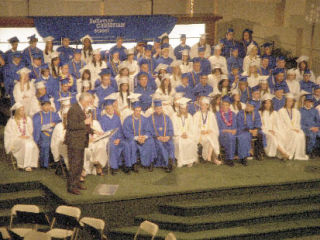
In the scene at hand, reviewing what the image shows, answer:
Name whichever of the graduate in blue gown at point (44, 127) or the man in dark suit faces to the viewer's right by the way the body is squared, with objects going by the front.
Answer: the man in dark suit

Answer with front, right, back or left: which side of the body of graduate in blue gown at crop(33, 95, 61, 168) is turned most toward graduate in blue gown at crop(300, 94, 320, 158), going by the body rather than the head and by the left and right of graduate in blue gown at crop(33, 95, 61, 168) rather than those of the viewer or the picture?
left

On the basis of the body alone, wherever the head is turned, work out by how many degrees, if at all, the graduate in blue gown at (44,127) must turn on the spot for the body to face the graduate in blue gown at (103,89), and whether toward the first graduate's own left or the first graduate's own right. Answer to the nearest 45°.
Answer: approximately 135° to the first graduate's own left

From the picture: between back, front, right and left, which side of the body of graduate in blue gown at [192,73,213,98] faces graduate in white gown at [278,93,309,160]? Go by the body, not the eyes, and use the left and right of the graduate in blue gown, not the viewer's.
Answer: left
